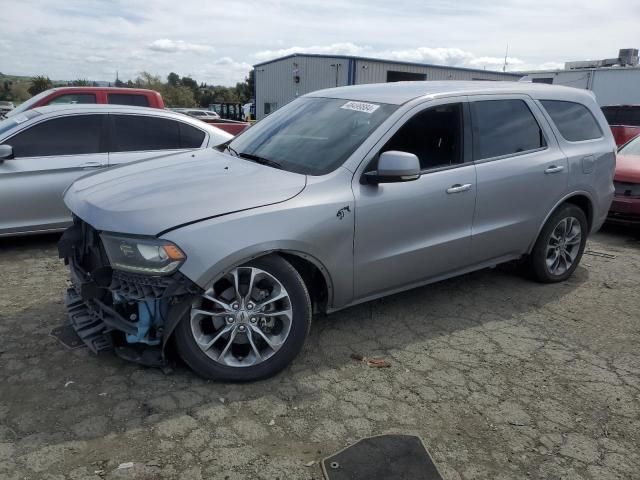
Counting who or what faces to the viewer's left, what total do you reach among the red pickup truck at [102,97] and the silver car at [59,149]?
2

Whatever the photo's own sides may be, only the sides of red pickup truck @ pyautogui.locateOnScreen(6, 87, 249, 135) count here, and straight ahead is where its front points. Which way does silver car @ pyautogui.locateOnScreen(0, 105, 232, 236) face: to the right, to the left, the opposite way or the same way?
the same way

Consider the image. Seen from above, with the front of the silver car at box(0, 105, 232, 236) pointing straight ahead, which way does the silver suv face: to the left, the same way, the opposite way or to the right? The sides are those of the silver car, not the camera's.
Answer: the same way

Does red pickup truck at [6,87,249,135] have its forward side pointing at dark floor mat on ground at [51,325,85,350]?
no

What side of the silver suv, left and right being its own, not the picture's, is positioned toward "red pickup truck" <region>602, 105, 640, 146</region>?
back

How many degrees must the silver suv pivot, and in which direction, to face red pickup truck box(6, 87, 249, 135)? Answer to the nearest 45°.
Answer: approximately 90° to its right

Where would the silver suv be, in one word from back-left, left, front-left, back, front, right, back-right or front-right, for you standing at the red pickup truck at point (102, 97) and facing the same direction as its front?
left

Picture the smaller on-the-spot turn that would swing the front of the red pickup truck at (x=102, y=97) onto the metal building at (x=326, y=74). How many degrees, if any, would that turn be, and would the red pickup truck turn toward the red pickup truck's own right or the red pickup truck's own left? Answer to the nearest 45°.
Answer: approximately 135° to the red pickup truck's own right

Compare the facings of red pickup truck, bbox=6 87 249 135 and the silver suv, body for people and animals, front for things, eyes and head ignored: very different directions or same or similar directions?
same or similar directions

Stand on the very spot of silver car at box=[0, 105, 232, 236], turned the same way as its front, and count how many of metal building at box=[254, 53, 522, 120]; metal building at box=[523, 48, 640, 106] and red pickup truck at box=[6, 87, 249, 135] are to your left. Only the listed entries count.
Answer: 0

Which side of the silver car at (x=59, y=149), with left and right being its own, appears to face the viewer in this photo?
left

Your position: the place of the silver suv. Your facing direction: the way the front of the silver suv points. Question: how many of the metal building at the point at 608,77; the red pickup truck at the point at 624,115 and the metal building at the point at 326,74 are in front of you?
0

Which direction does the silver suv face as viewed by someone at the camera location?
facing the viewer and to the left of the viewer

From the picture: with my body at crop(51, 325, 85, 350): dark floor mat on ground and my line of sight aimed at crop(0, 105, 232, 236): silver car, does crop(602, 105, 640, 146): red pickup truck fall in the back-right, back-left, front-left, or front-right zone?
front-right

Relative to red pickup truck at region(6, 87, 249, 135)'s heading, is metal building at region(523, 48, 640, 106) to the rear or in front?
to the rear

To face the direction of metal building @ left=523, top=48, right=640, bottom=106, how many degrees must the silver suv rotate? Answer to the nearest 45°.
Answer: approximately 180°

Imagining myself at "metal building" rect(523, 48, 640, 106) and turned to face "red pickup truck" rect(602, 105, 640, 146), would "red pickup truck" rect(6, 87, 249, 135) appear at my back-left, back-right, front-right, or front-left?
front-right

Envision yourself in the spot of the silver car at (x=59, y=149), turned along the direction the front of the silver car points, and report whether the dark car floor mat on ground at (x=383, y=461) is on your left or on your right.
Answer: on your left

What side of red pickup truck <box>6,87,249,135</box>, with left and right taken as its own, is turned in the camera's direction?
left
